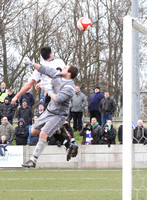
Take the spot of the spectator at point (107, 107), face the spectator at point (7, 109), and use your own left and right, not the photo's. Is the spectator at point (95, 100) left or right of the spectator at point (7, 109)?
right

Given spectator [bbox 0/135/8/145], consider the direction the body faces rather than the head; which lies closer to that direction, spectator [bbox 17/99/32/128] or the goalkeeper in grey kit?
the goalkeeper in grey kit

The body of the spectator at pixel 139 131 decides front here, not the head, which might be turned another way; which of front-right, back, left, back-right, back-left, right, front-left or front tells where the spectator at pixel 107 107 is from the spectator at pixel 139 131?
back

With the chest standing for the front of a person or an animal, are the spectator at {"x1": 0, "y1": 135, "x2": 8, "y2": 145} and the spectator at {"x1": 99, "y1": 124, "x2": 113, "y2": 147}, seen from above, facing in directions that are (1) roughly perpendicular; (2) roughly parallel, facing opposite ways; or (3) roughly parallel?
roughly parallel

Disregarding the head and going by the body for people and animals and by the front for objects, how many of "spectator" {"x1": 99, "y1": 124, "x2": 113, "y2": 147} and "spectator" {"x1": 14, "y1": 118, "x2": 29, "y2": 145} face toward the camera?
2

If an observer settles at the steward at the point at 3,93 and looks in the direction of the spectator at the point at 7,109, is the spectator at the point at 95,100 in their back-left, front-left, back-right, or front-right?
front-left

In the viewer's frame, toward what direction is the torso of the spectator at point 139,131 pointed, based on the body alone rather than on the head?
toward the camera

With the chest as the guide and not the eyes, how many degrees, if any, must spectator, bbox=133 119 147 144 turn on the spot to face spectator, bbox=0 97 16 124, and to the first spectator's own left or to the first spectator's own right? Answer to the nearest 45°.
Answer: approximately 135° to the first spectator's own right

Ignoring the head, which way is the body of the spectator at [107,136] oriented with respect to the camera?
toward the camera

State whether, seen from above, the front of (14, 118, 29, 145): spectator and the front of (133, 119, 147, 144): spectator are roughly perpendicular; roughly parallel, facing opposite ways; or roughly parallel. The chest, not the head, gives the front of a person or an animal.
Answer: roughly parallel

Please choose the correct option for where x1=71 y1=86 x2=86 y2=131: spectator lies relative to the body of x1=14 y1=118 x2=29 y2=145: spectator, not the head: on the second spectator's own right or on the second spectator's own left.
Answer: on the second spectator's own left

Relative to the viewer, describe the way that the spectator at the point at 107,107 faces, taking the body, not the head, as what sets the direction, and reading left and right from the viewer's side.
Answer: facing the viewer
